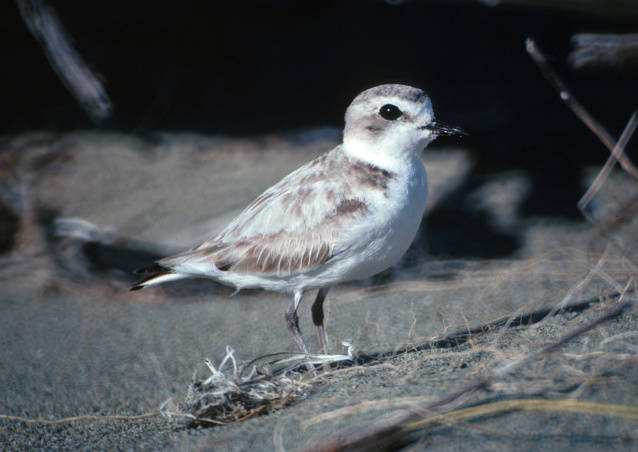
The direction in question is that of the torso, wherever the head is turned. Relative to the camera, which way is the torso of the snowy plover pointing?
to the viewer's right

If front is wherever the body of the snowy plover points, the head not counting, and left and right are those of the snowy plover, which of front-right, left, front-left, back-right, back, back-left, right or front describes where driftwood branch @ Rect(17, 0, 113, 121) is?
back-left
